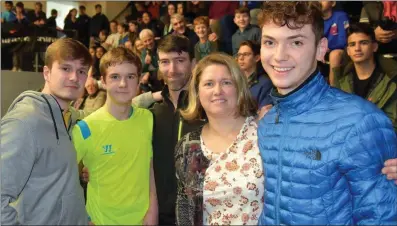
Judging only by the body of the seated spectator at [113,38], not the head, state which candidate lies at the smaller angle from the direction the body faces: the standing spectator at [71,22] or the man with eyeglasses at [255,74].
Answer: the man with eyeglasses

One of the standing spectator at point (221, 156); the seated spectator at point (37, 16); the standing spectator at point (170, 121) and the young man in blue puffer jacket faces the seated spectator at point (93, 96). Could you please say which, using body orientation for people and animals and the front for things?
the seated spectator at point (37, 16)

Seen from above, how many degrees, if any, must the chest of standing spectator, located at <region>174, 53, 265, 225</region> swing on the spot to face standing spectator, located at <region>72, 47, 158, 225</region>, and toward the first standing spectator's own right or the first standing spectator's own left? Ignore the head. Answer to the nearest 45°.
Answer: approximately 135° to the first standing spectator's own right

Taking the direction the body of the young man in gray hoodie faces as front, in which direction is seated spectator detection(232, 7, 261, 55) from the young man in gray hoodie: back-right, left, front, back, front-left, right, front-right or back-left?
left

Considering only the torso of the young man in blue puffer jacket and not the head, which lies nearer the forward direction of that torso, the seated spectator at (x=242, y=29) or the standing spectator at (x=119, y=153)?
the standing spectator

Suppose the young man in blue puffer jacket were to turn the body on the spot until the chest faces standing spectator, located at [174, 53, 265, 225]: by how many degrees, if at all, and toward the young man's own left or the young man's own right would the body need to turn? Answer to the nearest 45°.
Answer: approximately 90° to the young man's own right

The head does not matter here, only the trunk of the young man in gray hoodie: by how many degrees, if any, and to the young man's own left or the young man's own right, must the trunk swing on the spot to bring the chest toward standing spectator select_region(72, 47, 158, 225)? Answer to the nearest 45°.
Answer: approximately 90° to the young man's own left

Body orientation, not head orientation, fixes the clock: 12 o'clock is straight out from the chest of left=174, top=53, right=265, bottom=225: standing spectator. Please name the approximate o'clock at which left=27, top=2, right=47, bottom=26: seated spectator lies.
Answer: The seated spectator is roughly at 5 o'clock from the standing spectator.

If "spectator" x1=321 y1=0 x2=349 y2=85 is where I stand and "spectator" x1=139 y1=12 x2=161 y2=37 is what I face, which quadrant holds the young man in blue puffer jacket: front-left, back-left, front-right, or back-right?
back-left

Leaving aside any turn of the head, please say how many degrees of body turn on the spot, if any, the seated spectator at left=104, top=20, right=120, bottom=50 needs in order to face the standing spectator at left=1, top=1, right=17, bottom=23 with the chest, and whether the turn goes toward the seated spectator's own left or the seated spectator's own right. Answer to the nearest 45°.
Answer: approximately 45° to the seated spectator's own right

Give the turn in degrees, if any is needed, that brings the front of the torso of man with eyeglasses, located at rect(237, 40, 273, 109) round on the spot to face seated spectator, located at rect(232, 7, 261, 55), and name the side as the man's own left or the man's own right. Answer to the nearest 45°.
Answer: approximately 135° to the man's own right

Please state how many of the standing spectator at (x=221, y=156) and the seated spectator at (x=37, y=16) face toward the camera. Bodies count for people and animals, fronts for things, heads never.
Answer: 2

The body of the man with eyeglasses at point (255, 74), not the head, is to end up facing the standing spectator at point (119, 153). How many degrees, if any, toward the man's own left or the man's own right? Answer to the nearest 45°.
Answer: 0° — they already face them
